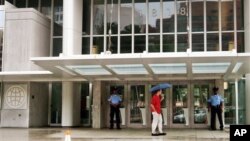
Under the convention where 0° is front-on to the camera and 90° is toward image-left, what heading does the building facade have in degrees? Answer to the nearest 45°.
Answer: approximately 0°
